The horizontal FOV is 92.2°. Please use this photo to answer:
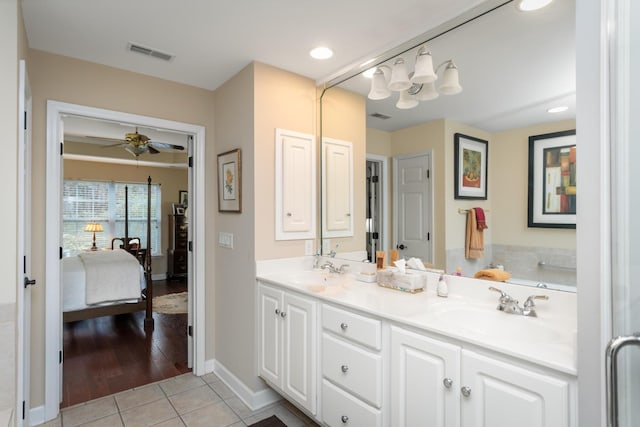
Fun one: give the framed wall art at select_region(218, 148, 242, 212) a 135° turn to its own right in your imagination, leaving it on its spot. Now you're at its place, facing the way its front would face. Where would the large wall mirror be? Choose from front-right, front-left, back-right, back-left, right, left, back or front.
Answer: back-right

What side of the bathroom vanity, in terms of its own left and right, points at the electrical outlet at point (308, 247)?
right

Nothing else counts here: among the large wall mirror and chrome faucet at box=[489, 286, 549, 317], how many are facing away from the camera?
0

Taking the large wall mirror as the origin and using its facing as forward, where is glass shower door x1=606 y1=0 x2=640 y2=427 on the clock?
The glass shower door is roughly at 10 o'clock from the large wall mirror.

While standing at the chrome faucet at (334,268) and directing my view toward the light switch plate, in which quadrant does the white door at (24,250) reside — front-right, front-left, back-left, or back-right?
front-left

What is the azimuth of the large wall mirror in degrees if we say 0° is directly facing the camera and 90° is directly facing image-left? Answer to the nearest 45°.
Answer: approximately 45°

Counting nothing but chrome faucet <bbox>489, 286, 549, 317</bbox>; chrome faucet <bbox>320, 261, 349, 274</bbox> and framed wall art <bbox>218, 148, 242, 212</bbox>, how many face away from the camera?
0

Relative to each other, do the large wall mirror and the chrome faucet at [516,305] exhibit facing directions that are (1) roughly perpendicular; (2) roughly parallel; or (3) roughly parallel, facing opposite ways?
roughly parallel

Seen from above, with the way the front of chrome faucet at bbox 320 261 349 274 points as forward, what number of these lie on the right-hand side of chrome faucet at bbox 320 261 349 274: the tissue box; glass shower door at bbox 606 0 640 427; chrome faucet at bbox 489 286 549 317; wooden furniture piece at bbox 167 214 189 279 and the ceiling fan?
2

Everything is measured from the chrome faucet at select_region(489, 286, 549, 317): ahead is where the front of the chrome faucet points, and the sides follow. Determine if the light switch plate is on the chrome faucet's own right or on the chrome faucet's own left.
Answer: on the chrome faucet's own right

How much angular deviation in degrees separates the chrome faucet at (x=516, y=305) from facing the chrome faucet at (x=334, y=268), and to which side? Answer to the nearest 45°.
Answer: approximately 45° to its right

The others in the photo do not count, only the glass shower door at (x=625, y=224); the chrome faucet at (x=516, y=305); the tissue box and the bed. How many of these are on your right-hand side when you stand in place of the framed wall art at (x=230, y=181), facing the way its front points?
1

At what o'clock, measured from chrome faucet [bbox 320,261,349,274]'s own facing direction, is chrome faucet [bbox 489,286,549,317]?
chrome faucet [bbox 489,286,549,317] is roughly at 9 o'clock from chrome faucet [bbox 320,261,349,274].

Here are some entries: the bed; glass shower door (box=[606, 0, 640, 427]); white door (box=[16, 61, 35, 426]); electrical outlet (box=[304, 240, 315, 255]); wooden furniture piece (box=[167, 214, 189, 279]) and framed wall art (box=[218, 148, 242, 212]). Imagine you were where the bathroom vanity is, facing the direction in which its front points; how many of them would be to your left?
1

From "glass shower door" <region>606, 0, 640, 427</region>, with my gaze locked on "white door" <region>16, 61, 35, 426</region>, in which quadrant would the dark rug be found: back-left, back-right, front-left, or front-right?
front-right
